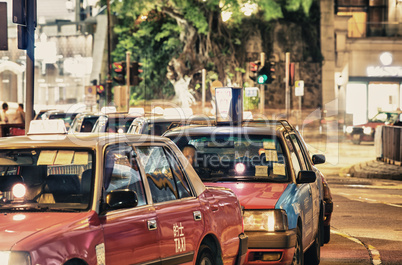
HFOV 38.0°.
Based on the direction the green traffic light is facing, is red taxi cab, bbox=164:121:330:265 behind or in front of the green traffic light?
in front

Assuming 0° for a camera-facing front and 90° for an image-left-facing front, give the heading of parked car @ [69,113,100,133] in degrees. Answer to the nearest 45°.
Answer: approximately 45°

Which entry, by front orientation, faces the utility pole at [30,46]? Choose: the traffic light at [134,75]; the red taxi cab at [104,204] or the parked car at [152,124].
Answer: the parked car

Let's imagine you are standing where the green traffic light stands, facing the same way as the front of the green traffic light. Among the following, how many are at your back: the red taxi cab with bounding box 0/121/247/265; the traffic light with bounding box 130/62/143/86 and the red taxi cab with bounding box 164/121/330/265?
0

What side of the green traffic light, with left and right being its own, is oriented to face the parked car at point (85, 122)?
front

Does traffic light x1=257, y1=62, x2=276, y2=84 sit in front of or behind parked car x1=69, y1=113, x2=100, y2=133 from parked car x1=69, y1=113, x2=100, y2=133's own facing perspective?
behind
